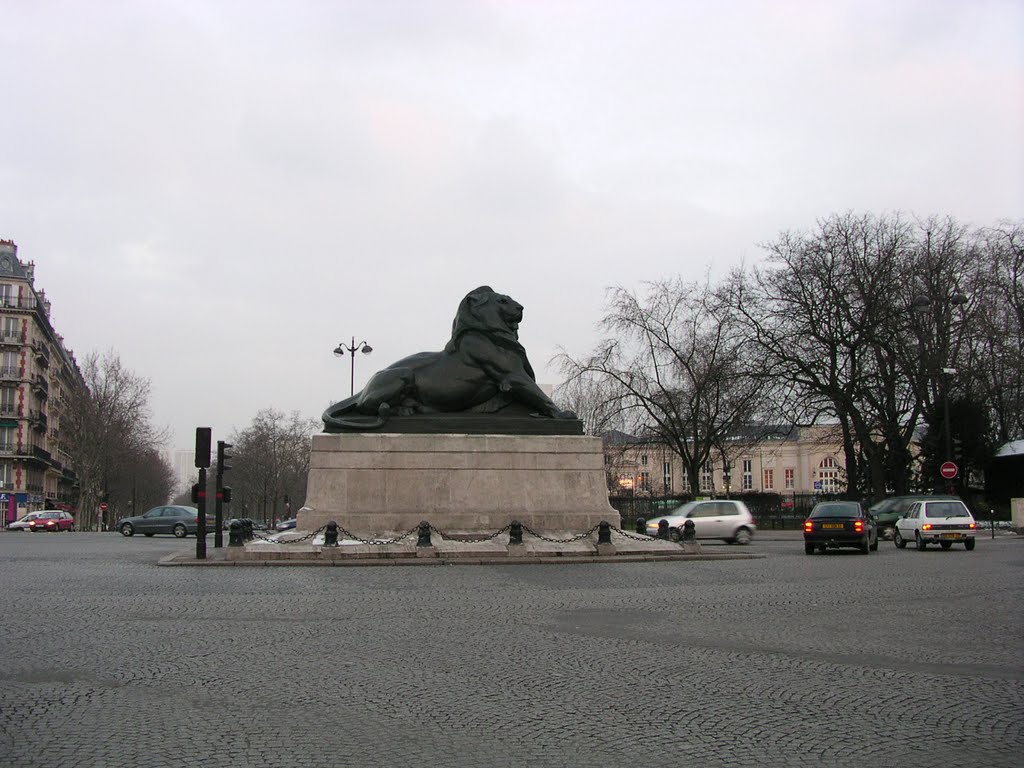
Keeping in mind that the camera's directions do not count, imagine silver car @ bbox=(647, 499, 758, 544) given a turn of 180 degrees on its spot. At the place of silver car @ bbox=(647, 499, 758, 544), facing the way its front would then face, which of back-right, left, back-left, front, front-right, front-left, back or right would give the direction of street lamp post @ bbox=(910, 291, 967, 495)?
front-left

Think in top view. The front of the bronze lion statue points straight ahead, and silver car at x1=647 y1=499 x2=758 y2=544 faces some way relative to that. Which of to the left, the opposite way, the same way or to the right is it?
the opposite way

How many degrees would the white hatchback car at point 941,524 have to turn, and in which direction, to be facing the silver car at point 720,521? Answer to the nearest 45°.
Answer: approximately 45° to its left

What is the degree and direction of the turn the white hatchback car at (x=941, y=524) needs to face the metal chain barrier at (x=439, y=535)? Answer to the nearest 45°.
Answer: approximately 90° to its left

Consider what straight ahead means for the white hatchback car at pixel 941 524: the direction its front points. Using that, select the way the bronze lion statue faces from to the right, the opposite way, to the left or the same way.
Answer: to the right

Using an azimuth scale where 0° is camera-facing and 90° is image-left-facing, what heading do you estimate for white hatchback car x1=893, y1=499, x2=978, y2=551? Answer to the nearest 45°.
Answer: approximately 135°

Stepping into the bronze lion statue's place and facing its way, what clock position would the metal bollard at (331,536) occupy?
The metal bollard is roughly at 4 o'clock from the bronze lion statue.

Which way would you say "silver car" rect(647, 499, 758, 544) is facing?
to the viewer's left

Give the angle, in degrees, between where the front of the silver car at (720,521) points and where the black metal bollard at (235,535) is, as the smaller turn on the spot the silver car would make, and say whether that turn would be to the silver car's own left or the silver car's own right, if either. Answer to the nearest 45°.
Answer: approximately 45° to the silver car's own left

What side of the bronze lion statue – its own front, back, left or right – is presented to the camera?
right
